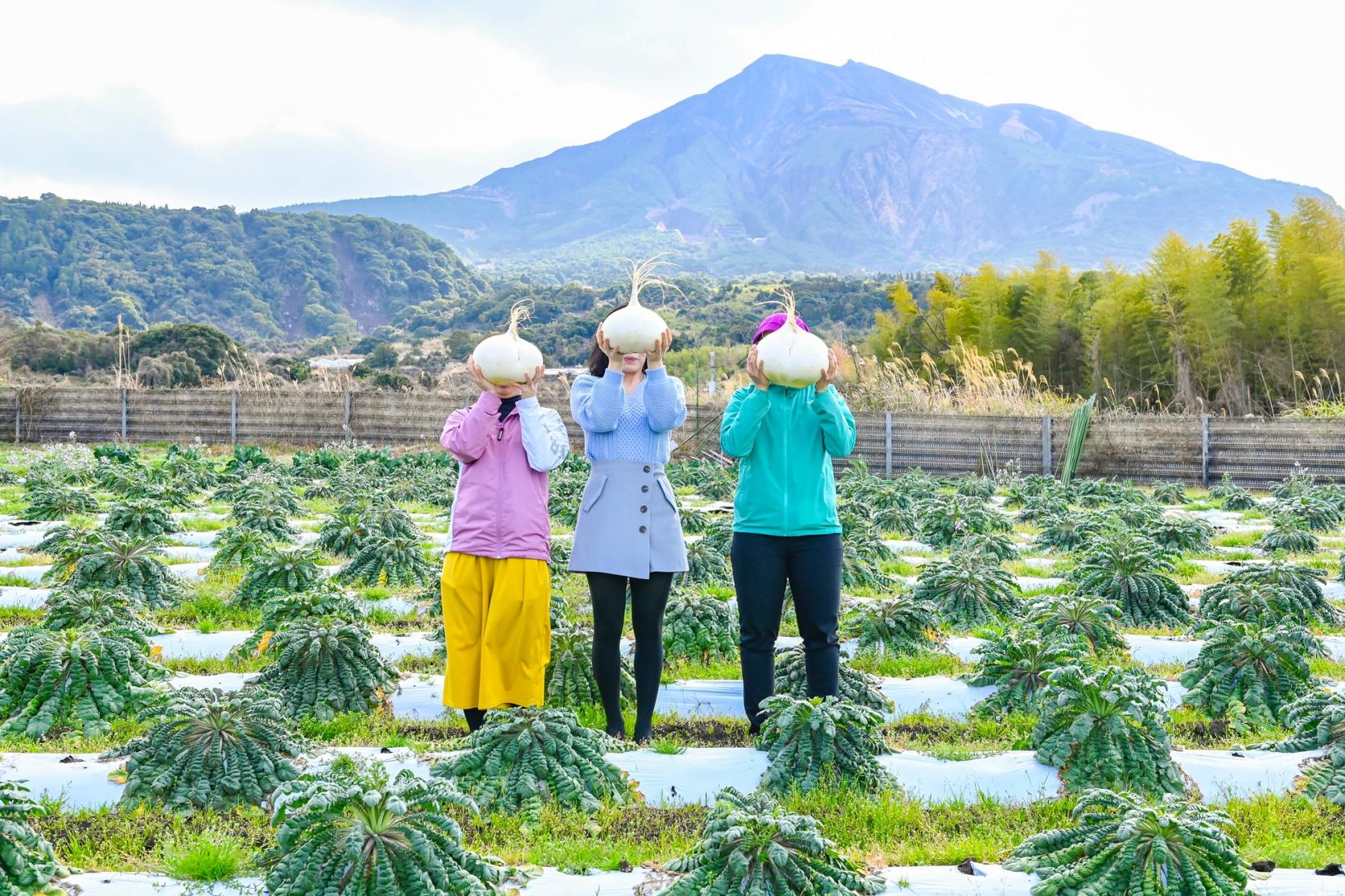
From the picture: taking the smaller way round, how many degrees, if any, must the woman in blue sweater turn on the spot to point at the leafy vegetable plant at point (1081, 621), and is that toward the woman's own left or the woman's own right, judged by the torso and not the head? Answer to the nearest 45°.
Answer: approximately 135° to the woman's own left

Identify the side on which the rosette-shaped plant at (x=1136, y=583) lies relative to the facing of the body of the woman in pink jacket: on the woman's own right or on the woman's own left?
on the woman's own left

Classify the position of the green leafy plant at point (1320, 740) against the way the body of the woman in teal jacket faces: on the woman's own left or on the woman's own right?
on the woman's own left

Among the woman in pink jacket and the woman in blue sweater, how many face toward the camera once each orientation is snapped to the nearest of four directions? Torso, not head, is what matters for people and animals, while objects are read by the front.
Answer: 2

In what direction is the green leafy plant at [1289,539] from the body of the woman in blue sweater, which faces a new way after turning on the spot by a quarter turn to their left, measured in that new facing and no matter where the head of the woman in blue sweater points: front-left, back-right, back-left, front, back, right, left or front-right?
front-left

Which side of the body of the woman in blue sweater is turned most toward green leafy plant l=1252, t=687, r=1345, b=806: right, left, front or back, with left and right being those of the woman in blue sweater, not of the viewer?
left

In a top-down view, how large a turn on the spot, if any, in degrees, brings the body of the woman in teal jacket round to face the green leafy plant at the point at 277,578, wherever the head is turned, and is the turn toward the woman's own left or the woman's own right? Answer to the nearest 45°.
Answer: approximately 135° to the woman's own right

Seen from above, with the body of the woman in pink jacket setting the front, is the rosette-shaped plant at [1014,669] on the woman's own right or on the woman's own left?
on the woman's own left

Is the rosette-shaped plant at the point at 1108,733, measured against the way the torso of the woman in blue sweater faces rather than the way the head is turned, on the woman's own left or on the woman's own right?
on the woman's own left

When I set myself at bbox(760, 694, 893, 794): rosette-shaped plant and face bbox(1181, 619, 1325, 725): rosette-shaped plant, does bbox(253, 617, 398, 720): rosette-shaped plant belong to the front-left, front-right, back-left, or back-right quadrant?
back-left
